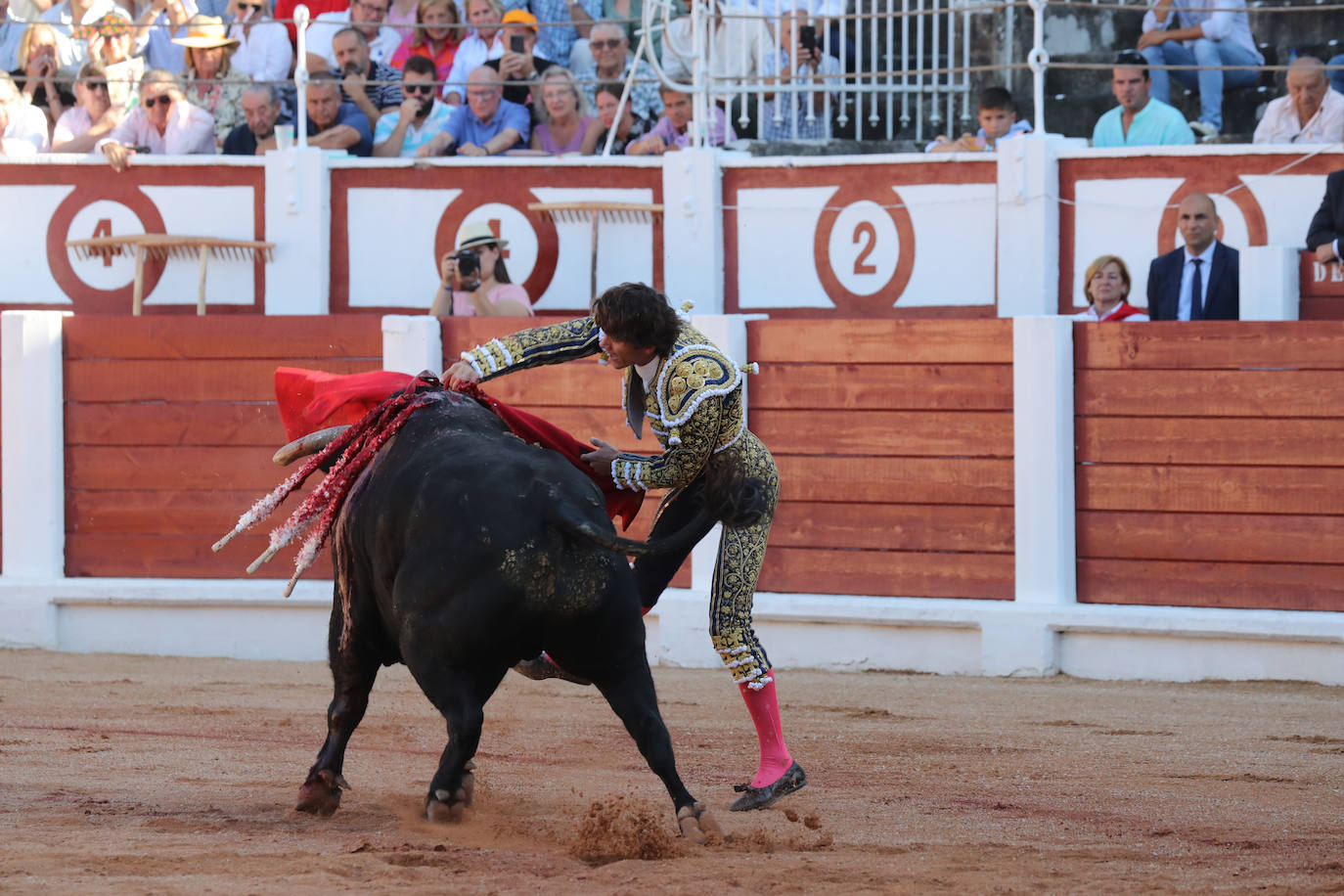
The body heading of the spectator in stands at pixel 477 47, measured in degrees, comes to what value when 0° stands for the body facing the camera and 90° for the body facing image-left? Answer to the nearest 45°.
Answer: approximately 0°

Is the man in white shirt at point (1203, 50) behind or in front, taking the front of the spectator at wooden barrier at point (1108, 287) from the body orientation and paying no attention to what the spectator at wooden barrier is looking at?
behind

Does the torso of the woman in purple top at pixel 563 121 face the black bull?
yes
